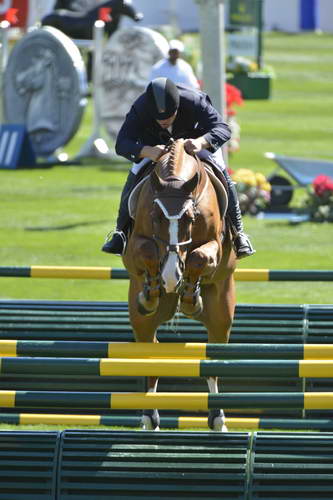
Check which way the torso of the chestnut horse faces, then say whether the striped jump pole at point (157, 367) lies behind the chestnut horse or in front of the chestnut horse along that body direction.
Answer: in front

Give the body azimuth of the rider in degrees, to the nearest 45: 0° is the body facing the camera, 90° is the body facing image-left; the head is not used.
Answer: approximately 0°

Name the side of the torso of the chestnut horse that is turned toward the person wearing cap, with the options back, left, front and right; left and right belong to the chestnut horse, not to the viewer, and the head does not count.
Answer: back

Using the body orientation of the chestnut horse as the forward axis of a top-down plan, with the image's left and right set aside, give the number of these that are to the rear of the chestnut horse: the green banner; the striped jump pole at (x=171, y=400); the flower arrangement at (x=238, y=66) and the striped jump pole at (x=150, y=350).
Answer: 2

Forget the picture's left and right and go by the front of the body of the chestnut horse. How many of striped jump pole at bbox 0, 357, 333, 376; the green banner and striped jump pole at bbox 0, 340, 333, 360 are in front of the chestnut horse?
2

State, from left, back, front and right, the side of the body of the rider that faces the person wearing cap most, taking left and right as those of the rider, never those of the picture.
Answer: back

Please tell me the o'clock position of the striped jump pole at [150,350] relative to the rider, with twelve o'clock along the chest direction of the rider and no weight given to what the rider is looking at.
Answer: The striped jump pole is roughly at 12 o'clock from the rider.

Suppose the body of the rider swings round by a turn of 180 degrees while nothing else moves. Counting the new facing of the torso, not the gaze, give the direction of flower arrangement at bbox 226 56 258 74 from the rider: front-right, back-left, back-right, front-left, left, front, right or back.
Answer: front

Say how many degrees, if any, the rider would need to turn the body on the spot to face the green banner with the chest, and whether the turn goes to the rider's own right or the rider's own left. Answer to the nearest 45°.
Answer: approximately 180°

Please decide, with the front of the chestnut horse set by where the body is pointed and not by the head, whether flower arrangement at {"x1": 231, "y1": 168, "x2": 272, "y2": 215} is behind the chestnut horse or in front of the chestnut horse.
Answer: behind

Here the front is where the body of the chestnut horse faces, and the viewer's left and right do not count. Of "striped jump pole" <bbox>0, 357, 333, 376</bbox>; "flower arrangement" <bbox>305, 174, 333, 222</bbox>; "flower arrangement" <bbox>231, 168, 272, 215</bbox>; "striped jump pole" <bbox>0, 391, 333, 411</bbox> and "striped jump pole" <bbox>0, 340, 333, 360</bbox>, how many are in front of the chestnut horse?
3

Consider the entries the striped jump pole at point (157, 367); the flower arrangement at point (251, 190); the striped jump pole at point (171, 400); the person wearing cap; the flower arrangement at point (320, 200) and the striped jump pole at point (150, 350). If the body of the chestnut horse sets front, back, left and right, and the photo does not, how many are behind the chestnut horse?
3

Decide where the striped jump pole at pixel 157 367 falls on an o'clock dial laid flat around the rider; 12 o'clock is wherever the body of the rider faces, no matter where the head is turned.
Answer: The striped jump pole is roughly at 12 o'clock from the rider.
